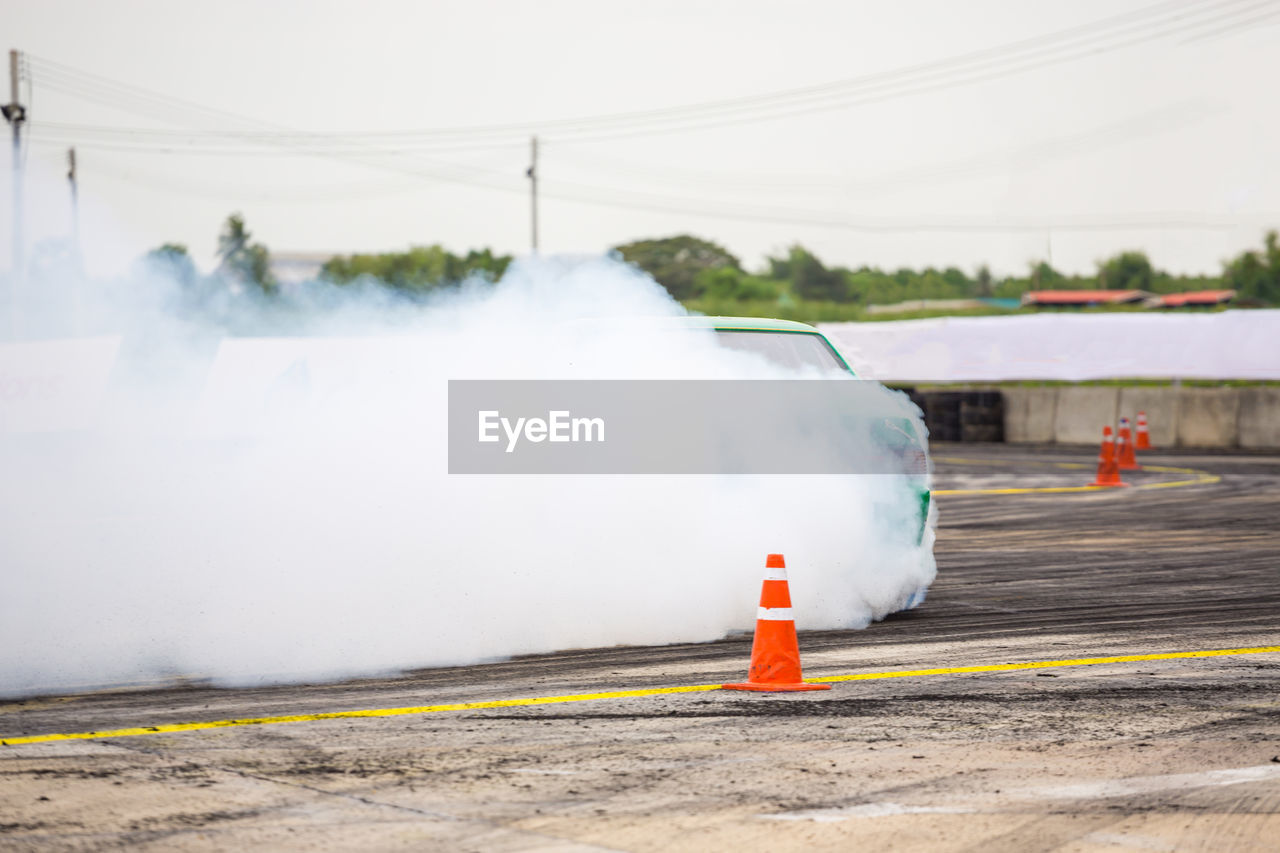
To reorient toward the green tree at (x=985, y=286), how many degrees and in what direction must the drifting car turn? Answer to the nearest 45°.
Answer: approximately 135° to its left

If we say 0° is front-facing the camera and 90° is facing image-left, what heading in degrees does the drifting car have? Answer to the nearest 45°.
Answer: approximately 315°

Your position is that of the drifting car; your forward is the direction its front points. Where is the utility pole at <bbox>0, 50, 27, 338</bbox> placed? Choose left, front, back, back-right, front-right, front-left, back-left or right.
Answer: back

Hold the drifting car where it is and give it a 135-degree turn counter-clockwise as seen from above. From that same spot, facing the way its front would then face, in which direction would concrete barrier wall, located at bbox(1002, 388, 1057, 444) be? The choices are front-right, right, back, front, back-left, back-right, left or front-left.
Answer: front

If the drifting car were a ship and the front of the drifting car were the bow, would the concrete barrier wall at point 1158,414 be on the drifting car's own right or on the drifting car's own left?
on the drifting car's own left
